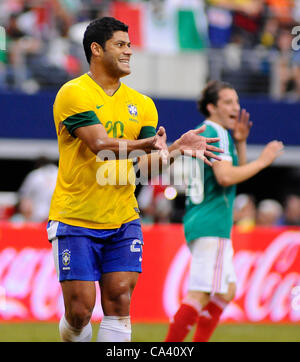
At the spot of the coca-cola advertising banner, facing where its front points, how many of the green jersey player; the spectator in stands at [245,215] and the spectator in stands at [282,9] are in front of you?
1

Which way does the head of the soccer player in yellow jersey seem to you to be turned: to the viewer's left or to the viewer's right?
to the viewer's right

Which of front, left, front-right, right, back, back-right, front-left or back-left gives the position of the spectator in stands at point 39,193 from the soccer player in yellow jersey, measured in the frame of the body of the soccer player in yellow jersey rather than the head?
back-left

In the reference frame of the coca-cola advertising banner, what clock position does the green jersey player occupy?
The green jersey player is roughly at 12 o'clock from the coca-cola advertising banner.

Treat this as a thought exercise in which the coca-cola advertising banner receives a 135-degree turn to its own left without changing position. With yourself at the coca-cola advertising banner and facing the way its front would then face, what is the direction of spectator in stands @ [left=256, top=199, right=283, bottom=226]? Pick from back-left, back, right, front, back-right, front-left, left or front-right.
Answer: front

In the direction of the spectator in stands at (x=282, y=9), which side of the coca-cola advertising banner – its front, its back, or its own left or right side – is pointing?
back

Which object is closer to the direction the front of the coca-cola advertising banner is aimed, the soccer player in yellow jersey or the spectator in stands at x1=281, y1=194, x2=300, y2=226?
the soccer player in yellow jersey

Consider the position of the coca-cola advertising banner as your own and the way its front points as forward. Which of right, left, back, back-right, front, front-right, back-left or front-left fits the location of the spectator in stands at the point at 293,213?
back-left

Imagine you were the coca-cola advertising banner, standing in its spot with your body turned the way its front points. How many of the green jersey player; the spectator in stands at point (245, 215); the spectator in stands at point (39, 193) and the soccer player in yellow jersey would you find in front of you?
2

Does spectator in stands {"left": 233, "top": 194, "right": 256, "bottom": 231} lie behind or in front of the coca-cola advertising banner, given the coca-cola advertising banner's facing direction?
behind

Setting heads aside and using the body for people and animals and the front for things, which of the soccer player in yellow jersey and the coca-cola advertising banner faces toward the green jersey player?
the coca-cola advertising banner

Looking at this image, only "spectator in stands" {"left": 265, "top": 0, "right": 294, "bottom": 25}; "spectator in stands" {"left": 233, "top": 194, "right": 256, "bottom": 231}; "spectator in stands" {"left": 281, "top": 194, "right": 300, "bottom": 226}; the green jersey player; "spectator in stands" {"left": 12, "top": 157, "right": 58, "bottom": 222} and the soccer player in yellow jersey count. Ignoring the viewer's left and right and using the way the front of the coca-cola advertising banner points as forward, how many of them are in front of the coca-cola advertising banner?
2
